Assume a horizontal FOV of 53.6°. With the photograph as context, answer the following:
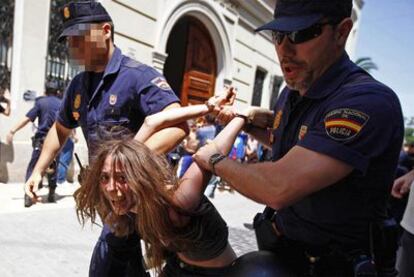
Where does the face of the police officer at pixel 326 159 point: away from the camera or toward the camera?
toward the camera

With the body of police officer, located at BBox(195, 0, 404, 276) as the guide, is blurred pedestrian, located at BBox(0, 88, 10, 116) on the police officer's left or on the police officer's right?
on the police officer's right

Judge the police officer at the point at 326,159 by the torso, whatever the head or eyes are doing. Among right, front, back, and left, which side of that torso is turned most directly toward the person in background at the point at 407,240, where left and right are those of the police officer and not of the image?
back

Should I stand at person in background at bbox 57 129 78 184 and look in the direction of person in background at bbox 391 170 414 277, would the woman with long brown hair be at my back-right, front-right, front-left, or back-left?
front-right

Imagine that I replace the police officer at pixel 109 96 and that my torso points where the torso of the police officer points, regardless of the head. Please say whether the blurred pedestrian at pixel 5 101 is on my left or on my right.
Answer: on my right

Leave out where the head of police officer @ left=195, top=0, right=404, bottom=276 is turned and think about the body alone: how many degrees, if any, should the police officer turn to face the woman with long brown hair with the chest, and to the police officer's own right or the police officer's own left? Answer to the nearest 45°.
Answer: approximately 45° to the police officer's own right

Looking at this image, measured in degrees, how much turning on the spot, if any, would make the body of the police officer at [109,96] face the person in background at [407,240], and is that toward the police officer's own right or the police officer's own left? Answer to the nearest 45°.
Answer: approximately 135° to the police officer's own left

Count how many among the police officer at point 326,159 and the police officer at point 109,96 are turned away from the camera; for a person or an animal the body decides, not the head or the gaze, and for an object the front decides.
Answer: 0

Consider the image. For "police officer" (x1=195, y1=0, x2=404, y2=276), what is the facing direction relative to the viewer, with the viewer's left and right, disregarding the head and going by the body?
facing the viewer and to the left of the viewer

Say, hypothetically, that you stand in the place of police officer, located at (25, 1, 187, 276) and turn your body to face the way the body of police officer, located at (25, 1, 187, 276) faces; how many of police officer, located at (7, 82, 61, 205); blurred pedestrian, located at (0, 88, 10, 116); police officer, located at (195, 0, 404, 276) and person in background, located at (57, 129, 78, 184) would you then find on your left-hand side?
1

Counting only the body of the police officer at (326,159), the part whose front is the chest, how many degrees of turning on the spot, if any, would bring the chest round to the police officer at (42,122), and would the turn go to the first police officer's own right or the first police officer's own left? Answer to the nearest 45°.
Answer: approximately 90° to the first police officer's own right
